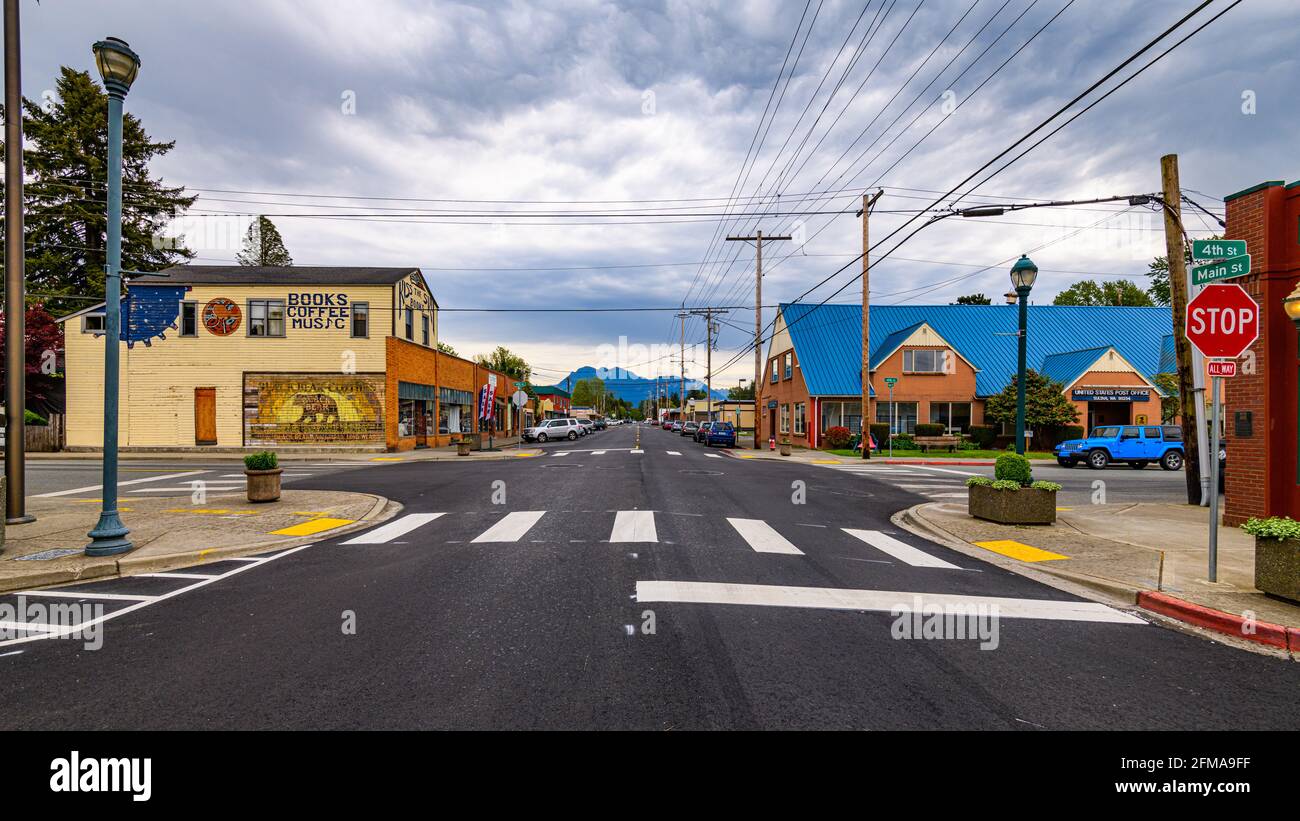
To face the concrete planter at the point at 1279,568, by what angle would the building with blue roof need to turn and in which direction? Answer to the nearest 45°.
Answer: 0° — it already faces it

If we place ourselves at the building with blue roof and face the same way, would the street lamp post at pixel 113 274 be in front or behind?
in front

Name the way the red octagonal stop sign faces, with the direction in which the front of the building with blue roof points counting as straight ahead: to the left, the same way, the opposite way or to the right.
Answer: the same way

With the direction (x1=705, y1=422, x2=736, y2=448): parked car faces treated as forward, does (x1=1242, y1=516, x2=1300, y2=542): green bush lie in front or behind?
behind

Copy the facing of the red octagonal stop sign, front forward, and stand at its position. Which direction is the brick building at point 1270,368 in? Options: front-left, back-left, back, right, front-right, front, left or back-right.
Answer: back

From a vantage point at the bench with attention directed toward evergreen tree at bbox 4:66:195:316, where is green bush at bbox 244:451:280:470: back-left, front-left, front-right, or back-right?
front-left

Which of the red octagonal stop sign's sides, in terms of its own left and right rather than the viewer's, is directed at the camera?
front

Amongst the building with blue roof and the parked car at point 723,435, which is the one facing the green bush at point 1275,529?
the building with blue roof

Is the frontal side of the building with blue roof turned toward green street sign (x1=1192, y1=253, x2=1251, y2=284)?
yes

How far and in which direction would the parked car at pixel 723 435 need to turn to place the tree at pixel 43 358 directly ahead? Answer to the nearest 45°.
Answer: approximately 90° to its left

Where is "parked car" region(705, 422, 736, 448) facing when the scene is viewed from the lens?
facing away from the viewer

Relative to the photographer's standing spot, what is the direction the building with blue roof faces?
facing the viewer
